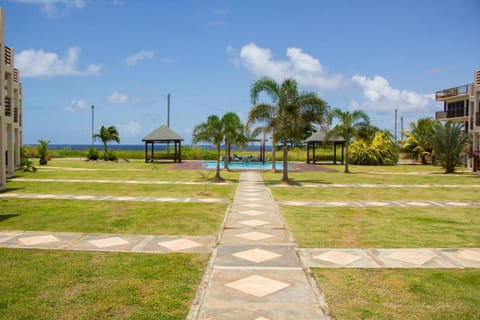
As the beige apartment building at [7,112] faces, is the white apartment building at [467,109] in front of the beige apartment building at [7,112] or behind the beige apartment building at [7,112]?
in front

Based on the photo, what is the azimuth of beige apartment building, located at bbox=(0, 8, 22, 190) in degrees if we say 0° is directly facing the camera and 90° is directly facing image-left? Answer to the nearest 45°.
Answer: approximately 270°

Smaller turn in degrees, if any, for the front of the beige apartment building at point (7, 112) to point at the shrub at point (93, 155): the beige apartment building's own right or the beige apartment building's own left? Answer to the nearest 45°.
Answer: approximately 90° to the beige apartment building's own left

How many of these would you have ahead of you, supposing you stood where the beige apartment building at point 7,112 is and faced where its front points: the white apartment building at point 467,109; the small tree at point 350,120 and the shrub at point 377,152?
3

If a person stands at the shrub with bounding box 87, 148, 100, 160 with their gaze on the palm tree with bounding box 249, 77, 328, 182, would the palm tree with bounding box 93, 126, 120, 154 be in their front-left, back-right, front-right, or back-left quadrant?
back-left

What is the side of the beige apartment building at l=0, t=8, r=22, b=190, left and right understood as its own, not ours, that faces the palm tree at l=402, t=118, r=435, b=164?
front

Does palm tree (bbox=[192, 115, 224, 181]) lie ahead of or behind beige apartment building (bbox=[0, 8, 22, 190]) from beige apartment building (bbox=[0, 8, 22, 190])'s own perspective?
ahead

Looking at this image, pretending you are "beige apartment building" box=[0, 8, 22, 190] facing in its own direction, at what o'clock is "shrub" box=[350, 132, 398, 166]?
The shrub is roughly at 12 o'clock from the beige apartment building.

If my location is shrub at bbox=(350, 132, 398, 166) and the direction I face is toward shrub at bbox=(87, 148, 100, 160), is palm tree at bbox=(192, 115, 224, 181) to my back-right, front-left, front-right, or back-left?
front-left

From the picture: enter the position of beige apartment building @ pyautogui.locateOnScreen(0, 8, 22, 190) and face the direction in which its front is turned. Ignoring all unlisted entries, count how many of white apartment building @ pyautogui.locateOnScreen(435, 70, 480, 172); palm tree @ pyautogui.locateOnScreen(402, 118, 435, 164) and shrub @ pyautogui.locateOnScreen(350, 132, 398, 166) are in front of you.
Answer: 3

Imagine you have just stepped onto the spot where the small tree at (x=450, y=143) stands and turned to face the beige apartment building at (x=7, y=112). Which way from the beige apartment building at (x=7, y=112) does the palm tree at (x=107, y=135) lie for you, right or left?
right
